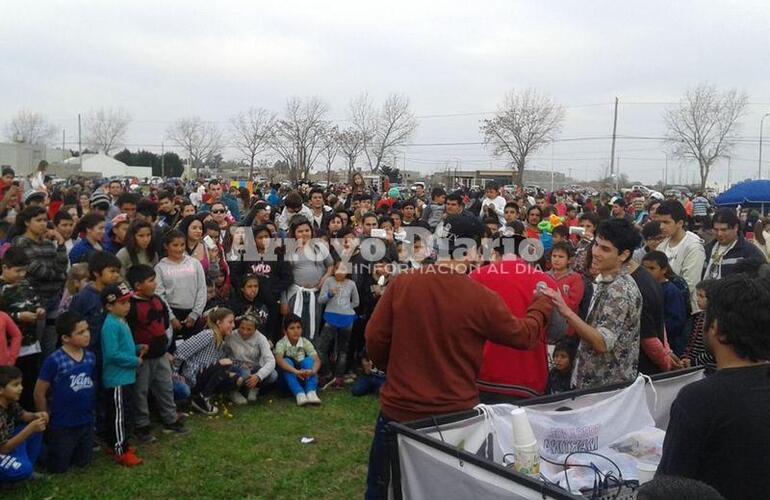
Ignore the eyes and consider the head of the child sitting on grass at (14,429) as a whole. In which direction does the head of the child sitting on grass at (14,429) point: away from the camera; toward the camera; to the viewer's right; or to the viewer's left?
to the viewer's right

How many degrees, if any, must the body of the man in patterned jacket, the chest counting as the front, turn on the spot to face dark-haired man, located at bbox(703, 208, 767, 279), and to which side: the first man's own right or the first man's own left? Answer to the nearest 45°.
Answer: approximately 90° to the first man's own right

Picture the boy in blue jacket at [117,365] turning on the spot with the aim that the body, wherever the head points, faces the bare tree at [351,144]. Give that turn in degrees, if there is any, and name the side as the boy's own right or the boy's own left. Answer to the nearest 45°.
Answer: approximately 90° to the boy's own left

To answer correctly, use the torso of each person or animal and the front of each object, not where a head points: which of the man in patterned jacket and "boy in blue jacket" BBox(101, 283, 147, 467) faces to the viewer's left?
the man in patterned jacket

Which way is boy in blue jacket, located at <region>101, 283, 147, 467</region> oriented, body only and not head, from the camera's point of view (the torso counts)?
to the viewer's right

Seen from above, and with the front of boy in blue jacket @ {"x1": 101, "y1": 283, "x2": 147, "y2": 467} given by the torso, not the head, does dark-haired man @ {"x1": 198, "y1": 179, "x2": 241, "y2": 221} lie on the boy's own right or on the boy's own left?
on the boy's own left

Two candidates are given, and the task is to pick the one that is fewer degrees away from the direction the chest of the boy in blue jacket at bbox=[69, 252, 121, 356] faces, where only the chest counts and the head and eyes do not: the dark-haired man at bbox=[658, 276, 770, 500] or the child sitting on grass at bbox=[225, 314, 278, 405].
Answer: the dark-haired man

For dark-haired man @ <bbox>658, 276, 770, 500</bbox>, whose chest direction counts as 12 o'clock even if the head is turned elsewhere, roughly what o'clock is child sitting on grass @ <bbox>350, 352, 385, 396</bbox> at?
The child sitting on grass is roughly at 12 o'clock from the dark-haired man.

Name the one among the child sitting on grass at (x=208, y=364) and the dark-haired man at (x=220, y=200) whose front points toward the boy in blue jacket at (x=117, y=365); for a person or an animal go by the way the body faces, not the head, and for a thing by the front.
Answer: the dark-haired man
